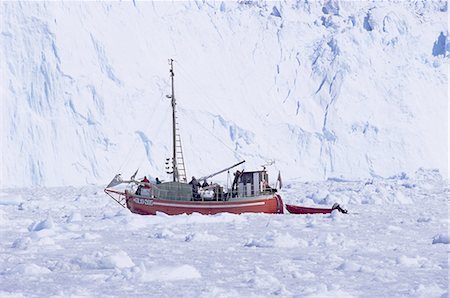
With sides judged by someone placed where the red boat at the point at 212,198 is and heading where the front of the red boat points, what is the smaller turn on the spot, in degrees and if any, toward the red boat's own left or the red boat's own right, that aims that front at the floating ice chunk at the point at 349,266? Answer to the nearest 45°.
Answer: approximately 90° to the red boat's own left

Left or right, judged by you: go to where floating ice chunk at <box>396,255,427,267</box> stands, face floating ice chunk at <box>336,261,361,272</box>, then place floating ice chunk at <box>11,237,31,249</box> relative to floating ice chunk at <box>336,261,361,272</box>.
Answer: right

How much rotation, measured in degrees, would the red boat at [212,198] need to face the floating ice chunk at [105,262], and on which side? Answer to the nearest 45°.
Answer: approximately 90° to its left

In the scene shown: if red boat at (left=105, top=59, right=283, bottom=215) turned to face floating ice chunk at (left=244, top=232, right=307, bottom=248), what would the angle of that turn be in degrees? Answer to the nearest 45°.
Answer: approximately 90° to its left

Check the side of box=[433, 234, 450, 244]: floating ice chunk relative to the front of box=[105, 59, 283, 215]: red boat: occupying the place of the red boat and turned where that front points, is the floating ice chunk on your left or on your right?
on your left

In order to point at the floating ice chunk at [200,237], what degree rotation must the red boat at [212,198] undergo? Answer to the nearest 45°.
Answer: approximately 90° to its left

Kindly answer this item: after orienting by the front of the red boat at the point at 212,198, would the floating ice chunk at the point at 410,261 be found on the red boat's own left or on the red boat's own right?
on the red boat's own left

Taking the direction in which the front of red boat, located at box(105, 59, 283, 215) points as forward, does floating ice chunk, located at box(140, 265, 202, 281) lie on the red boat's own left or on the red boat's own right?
on the red boat's own left

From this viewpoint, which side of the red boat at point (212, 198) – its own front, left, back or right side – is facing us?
left
